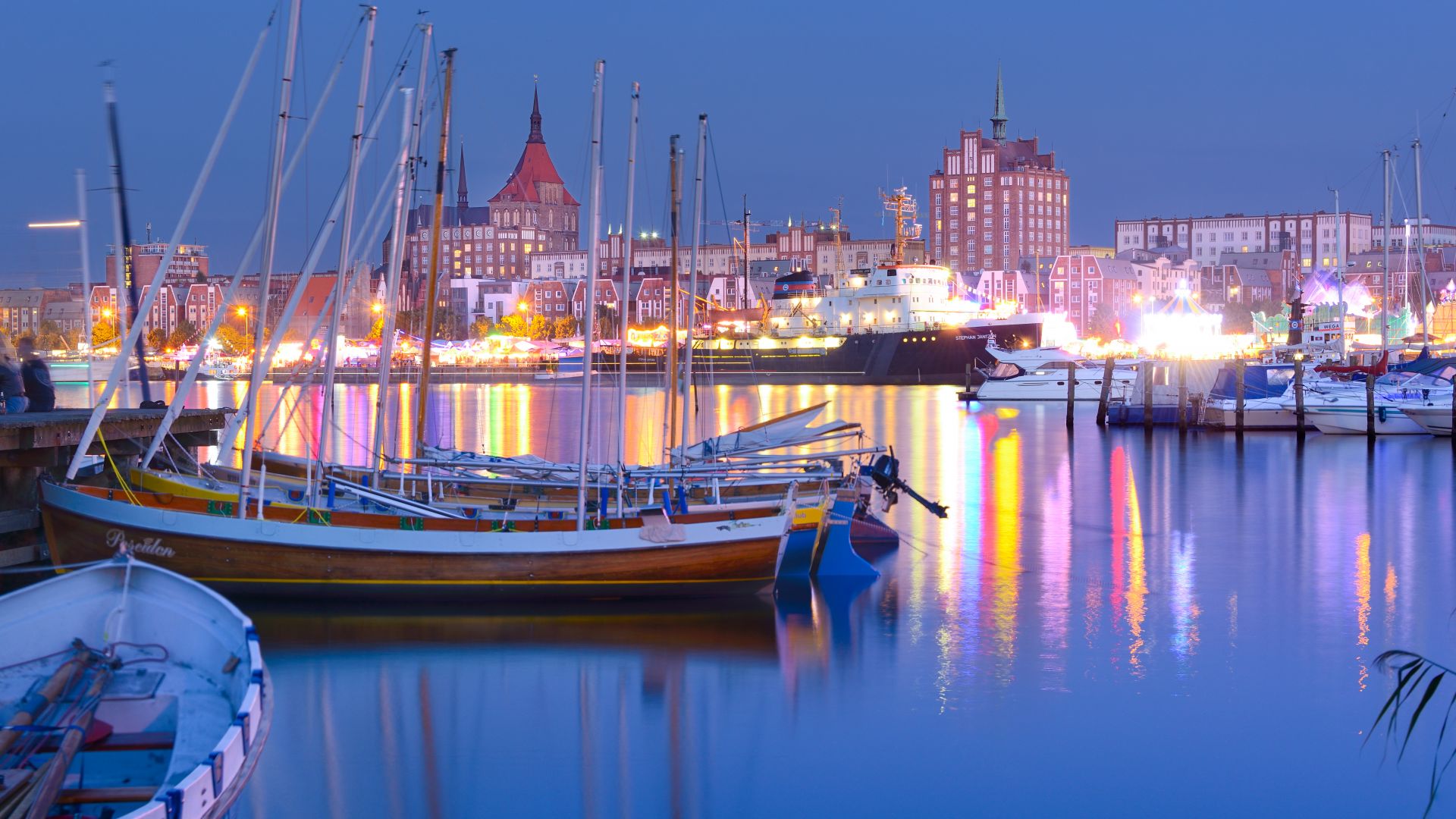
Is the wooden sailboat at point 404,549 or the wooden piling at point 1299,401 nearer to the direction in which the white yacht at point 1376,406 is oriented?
the wooden piling

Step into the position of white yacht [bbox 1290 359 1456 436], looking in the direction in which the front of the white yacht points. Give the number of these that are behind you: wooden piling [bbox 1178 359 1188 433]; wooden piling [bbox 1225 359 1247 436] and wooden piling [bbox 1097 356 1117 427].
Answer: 0

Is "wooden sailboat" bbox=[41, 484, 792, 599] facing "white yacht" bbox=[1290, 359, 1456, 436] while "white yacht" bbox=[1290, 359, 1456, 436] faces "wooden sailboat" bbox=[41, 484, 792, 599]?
no

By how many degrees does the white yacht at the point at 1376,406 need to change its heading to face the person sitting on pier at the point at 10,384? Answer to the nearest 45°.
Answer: approximately 45° to its left

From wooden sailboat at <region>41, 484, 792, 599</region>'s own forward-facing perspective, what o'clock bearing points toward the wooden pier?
The wooden pier is roughly at 1 o'clock from the wooden sailboat.

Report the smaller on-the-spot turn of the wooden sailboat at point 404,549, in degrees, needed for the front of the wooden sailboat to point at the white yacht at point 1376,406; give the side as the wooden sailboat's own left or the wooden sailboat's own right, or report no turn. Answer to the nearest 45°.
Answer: approximately 135° to the wooden sailboat's own right

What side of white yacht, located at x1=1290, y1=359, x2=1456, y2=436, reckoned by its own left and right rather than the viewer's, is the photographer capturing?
left

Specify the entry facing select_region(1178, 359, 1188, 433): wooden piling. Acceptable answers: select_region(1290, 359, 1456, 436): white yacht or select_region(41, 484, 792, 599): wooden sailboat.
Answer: the white yacht

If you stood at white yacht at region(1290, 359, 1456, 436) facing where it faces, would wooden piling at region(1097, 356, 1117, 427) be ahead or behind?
ahead

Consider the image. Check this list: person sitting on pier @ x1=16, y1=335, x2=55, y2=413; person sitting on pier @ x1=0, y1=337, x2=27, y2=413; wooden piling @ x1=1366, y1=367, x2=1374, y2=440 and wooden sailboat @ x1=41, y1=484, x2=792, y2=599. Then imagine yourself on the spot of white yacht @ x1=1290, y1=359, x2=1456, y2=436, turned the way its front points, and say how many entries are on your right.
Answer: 0

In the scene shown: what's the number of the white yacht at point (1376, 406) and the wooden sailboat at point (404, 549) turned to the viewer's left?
2

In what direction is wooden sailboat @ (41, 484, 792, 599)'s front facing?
to the viewer's left

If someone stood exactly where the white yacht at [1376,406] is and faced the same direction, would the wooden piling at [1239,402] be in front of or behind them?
in front

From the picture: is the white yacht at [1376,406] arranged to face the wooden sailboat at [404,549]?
no

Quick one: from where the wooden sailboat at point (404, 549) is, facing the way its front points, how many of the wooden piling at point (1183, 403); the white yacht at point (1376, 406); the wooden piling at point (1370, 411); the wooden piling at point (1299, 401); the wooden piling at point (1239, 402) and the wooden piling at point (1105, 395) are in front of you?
0

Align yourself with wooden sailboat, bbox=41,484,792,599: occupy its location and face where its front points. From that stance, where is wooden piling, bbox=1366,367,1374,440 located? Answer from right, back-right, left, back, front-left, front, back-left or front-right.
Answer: back-right
